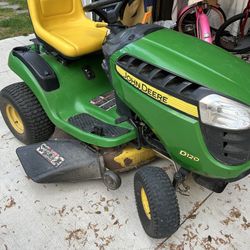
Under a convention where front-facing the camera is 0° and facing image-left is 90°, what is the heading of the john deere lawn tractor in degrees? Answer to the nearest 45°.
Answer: approximately 315°
